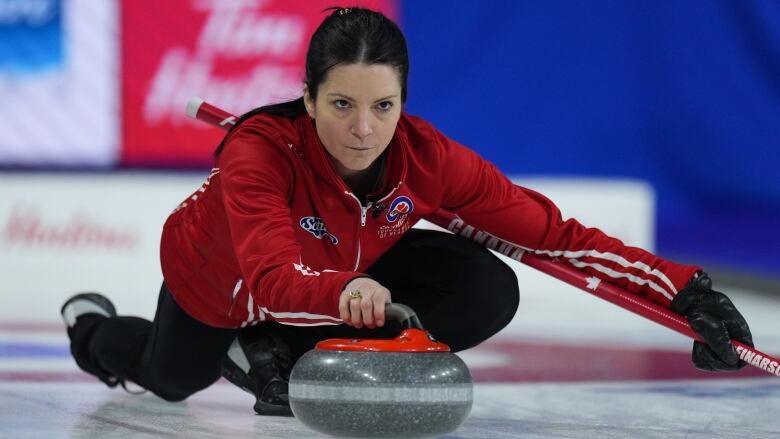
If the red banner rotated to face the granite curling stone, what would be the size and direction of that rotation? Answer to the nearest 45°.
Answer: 0° — it already faces it

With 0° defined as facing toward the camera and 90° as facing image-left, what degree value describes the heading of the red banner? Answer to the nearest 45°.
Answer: approximately 0°
